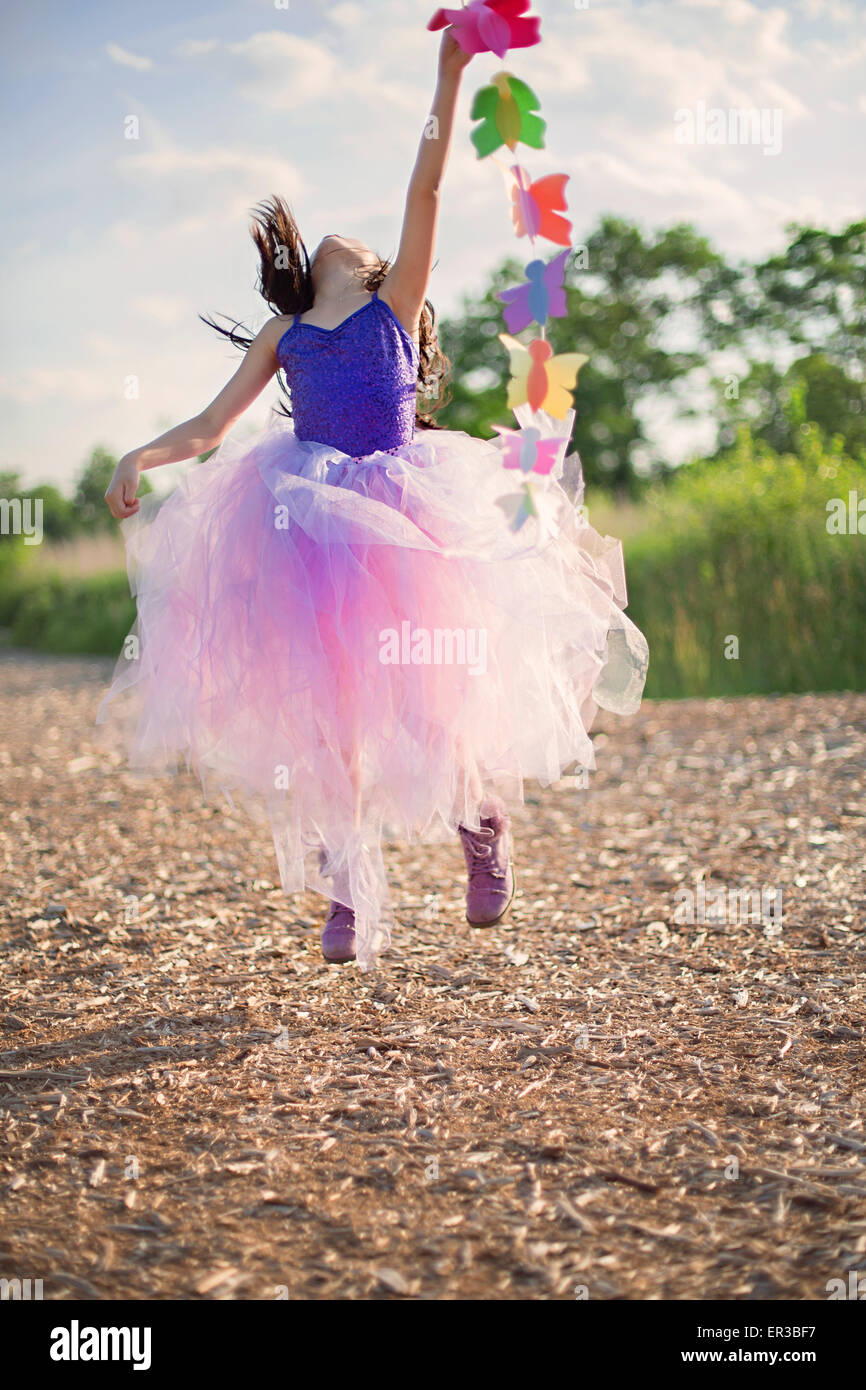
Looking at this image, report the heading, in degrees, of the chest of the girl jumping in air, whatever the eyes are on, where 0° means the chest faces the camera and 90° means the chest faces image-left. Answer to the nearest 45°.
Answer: approximately 0°

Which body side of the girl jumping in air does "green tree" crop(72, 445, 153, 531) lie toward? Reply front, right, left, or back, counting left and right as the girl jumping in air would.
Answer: back

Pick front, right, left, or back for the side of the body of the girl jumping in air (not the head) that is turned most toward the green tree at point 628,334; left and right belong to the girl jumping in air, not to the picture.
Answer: back
